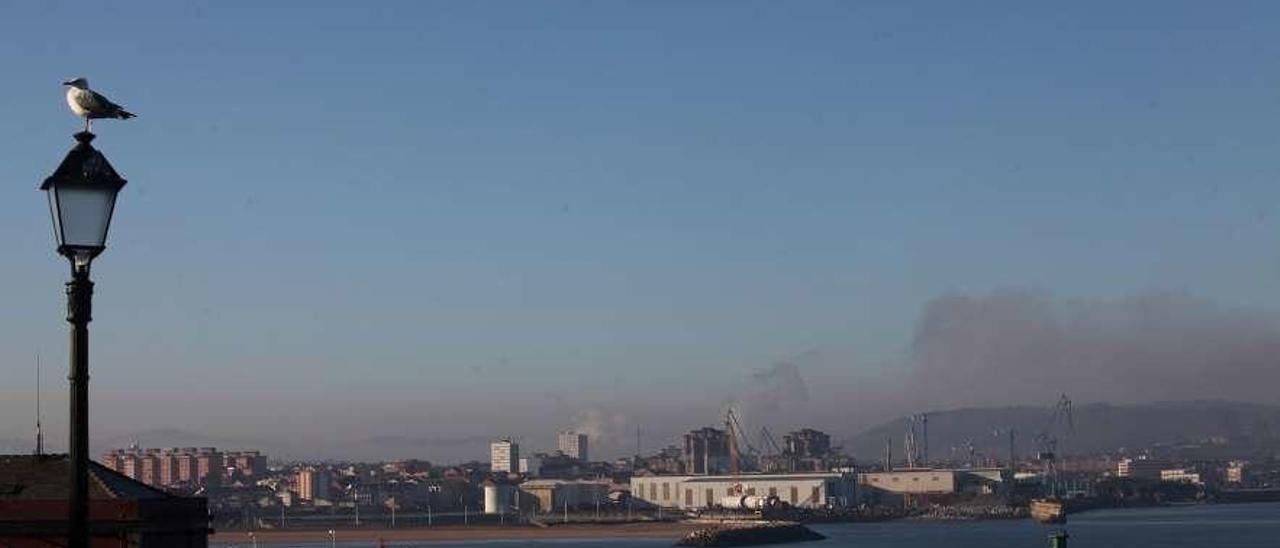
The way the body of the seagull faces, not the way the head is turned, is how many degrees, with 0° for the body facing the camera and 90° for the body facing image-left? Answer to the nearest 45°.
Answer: approximately 90°
